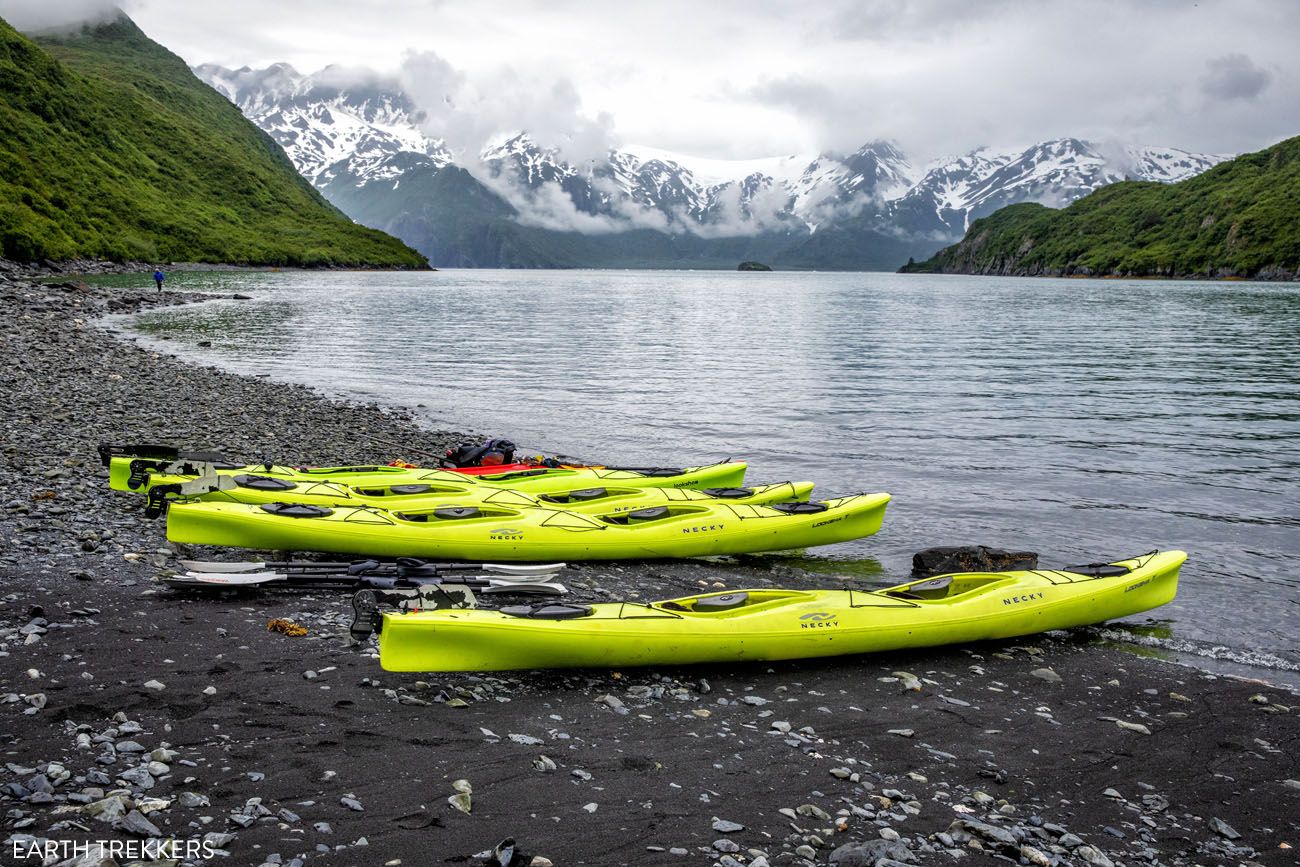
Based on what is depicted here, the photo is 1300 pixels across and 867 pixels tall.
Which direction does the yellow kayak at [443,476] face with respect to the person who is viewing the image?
facing to the right of the viewer

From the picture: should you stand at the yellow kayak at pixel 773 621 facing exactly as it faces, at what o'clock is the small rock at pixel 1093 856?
The small rock is roughly at 2 o'clock from the yellow kayak.

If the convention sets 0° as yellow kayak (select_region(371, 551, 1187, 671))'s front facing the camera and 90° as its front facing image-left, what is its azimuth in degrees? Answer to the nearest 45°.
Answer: approximately 270°

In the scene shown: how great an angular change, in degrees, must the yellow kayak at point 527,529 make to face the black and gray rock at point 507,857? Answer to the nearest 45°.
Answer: approximately 90° to its right

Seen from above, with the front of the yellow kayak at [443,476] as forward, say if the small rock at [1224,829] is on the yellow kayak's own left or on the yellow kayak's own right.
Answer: on the yellow kayak's own right

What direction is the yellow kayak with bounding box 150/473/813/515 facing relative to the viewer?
to the viewer's right

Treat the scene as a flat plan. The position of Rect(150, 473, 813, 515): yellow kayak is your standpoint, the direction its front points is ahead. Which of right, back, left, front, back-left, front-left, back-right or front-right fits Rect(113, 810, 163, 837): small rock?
right

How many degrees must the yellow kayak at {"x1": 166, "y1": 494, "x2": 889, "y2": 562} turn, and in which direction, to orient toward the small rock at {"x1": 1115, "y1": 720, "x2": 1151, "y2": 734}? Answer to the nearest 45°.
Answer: approximately 45° to its right

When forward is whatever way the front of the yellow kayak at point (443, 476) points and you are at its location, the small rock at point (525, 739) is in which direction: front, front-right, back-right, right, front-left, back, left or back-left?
right

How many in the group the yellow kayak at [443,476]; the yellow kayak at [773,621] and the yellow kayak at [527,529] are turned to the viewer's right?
3

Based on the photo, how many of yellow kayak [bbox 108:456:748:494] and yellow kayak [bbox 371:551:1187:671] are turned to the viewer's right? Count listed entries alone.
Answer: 2

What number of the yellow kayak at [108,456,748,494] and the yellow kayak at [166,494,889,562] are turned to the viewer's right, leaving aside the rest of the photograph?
2

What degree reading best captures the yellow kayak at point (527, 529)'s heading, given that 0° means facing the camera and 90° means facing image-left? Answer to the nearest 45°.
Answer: approximately 270°

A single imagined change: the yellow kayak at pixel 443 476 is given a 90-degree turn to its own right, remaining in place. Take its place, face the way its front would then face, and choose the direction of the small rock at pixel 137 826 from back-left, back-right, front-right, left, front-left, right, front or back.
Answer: front
